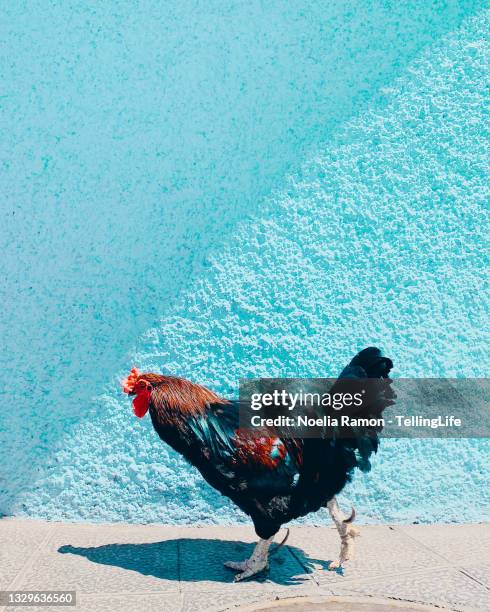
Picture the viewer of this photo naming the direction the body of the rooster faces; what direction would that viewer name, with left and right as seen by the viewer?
facing to the left of the viewer
